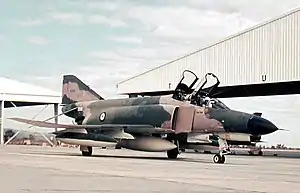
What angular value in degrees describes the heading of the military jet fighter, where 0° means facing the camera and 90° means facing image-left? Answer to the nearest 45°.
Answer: approximately 315°
